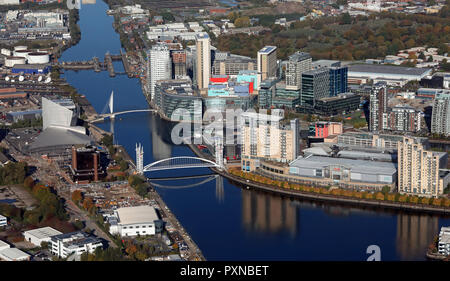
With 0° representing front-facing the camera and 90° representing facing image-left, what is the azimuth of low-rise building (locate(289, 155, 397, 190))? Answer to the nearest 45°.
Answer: approximately 0°

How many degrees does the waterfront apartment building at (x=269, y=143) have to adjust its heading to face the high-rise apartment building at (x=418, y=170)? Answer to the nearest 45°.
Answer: approximately 45° to its left

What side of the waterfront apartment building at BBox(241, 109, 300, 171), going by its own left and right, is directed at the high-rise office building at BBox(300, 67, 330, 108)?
back

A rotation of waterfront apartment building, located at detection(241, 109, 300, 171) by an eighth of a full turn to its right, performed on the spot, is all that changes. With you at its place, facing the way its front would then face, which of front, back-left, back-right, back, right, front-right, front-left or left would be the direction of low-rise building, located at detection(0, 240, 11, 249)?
front

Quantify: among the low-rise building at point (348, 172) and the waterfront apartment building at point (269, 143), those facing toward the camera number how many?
2

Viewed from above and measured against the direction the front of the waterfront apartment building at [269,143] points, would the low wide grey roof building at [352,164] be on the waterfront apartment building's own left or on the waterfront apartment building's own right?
on the waterfront apartment building's own left

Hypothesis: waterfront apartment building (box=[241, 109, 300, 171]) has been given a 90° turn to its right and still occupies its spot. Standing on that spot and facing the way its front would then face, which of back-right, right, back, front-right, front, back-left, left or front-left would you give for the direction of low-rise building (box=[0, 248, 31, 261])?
front-left

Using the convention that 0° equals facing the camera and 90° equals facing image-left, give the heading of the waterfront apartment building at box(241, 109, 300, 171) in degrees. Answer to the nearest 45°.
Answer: approximately 0°

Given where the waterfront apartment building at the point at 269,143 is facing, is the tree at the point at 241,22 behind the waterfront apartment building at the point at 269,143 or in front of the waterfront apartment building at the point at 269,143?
behind

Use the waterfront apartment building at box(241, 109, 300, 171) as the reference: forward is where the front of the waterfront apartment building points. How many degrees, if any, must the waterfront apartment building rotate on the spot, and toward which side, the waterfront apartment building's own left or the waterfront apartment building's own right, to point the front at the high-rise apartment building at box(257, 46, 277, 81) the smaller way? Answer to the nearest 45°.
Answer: approximately 180°

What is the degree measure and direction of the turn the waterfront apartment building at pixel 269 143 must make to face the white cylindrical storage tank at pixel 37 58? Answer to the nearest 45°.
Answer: approximately 135° to its right

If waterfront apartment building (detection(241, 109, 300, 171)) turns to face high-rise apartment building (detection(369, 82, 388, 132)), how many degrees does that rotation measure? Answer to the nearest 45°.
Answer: approximately 135° to its left

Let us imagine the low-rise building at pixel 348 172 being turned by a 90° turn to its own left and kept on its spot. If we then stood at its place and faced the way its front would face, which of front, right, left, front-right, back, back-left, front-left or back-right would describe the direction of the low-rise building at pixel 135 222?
back-right
